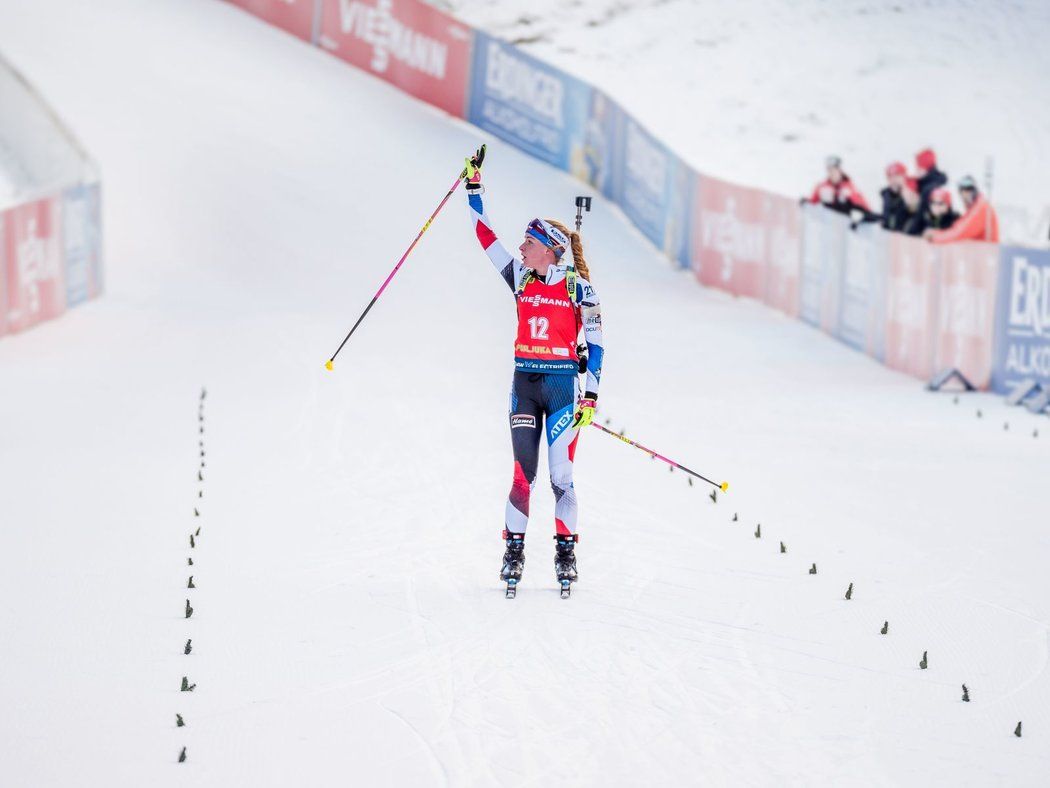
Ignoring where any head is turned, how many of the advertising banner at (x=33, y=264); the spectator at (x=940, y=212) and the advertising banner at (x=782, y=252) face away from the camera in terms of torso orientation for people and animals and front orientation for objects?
0

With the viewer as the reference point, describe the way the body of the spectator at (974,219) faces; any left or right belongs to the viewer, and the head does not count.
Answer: facing the viewer and to the left of the viewer

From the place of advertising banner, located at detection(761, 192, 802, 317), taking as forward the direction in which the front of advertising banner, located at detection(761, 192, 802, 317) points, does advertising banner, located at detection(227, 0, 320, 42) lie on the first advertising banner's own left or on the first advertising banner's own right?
on the first advertising banner's own right

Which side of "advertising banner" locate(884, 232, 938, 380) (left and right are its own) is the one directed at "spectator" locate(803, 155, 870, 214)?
right

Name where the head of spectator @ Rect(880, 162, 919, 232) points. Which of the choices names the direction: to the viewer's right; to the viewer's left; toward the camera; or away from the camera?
toward the camera

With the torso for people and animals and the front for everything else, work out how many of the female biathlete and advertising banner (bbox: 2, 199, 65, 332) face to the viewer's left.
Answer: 0

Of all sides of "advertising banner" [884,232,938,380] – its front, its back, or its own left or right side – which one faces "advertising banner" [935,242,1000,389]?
left

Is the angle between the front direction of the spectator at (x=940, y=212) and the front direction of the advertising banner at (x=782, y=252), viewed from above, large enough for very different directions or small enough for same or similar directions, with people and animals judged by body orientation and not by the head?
same or similar directions

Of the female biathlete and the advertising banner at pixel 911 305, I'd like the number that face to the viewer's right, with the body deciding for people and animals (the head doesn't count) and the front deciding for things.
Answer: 0

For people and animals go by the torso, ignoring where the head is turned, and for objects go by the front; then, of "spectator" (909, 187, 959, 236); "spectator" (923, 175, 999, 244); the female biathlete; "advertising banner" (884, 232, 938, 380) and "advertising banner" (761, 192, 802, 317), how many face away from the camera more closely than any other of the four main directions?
0

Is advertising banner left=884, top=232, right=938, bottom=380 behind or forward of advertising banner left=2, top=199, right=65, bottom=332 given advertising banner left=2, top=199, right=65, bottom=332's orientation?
forward

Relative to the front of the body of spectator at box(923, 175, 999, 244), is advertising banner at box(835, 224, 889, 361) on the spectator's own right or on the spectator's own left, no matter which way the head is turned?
on the spectator's own right

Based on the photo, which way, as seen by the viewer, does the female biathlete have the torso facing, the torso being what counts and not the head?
toward the camera

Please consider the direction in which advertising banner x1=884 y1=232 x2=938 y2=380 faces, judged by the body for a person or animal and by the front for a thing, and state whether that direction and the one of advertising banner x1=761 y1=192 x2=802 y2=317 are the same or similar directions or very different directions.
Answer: same or similar directions

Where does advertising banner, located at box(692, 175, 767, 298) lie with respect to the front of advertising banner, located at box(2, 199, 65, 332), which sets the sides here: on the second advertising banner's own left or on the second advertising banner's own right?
on the second advertising banner's own left
